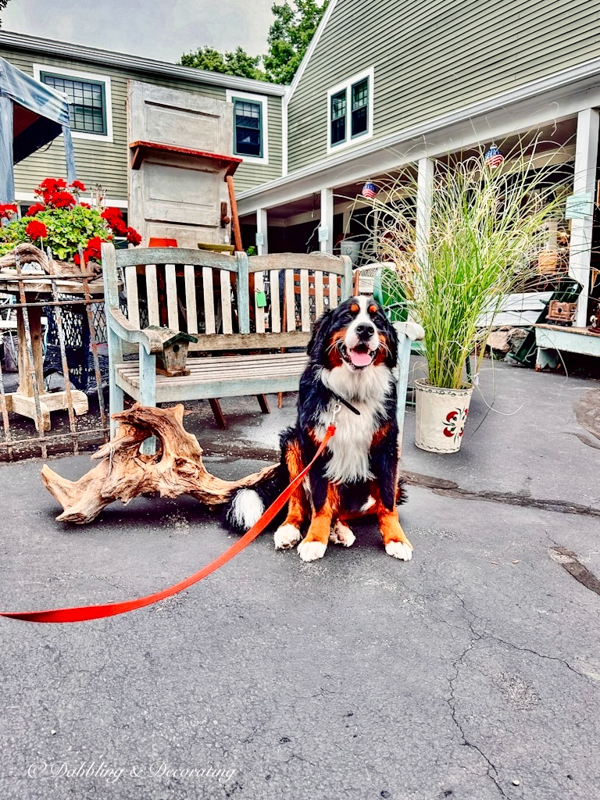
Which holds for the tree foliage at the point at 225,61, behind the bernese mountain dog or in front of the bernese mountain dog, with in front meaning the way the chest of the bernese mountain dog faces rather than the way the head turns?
behind

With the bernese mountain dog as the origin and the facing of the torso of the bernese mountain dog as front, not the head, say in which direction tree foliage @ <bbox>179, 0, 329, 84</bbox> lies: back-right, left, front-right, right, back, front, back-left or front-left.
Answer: back

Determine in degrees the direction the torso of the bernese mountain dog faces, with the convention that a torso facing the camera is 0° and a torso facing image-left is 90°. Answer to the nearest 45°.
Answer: approximately 0°

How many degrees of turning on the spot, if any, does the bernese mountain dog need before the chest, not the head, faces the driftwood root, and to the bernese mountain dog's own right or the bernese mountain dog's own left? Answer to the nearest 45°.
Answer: approximately 90° to the bernese mountain dog's own right

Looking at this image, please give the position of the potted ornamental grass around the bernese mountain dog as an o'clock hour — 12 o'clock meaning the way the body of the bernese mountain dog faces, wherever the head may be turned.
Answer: The potted ornamental grass is roughly at 7 o'clock from the bernese mountain dog.

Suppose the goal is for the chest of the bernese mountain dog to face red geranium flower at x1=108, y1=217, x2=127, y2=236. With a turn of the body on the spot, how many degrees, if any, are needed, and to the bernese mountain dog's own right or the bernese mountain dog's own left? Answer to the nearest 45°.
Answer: approximately 135° to the bernese mountain dog's own right

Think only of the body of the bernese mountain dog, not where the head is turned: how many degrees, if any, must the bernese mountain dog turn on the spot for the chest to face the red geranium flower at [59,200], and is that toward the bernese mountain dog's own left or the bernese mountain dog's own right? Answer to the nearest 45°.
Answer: approximately 135° to the bernese mountain dog's own right

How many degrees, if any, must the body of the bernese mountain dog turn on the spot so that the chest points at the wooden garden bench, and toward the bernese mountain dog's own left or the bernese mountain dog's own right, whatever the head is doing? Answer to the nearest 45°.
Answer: approximately 135° to the bernese mountain dog's own right
